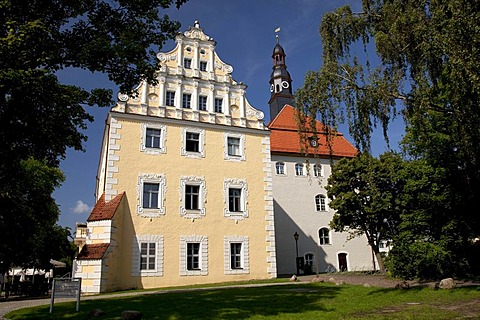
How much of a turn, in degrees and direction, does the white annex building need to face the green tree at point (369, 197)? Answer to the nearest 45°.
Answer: approximately 45° to its left

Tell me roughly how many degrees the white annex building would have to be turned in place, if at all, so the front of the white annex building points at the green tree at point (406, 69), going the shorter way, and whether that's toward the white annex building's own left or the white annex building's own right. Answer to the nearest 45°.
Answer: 0° — it already faces it

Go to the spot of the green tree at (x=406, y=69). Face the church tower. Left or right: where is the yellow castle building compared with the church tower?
left

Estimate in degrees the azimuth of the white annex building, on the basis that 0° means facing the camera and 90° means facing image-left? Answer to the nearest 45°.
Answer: approximately 0°

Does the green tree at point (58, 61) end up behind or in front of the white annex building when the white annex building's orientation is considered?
in front

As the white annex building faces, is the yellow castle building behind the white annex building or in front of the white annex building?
in front

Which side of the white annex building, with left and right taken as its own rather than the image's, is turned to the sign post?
front
